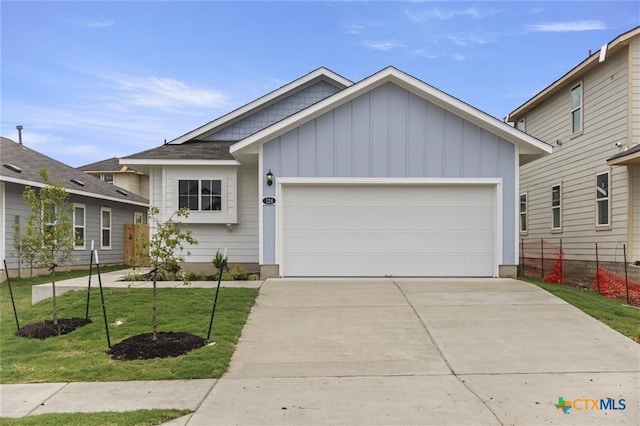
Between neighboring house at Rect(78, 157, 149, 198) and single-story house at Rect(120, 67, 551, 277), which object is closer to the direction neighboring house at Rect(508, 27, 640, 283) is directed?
the single-story house

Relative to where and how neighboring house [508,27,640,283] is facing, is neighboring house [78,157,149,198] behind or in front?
behind

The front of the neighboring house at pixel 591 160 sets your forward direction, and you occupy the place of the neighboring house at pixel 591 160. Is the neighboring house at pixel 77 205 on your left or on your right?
on your right

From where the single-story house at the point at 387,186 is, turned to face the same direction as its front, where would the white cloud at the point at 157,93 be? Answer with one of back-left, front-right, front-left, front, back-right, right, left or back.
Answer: back-right

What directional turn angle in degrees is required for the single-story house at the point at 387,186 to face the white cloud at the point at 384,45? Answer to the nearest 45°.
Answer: approximately 180°

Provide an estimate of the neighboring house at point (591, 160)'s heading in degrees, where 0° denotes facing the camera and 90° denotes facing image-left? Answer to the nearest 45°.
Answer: approximately 315°

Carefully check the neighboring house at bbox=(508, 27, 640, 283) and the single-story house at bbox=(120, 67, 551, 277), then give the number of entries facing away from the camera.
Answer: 0

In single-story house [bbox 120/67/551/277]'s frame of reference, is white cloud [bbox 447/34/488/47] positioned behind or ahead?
behind

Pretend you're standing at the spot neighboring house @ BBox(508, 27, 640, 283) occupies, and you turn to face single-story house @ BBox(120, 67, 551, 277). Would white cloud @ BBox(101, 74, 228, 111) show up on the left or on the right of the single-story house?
right
